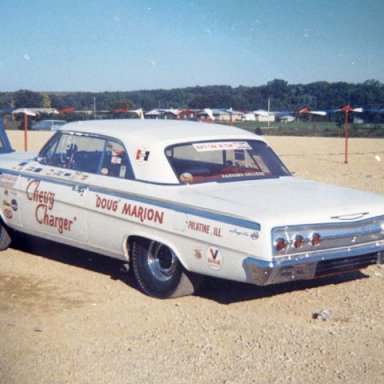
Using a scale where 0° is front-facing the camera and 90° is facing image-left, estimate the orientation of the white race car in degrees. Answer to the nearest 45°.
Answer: approximately 135°
